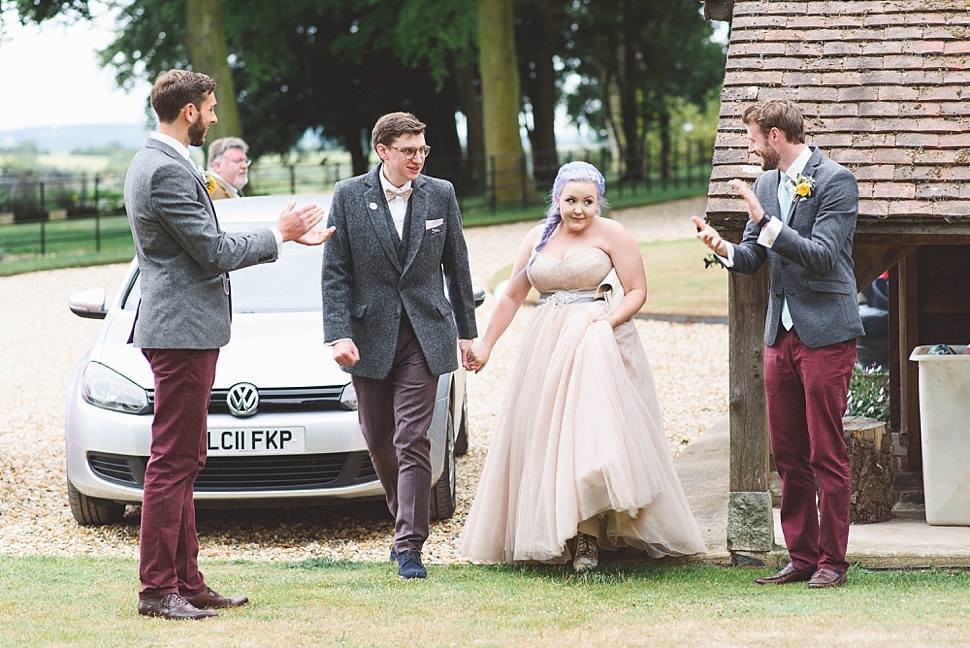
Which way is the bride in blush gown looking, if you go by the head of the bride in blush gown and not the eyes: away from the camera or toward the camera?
toward the camera

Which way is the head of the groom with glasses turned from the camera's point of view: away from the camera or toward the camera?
toward the camera

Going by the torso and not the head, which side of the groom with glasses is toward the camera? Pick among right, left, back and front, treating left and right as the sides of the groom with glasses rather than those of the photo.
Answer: front

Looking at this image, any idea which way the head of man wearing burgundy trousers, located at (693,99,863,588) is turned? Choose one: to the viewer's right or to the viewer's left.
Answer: to the viewer's left

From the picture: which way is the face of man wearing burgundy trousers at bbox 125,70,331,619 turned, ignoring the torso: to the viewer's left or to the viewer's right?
to the viewer's right

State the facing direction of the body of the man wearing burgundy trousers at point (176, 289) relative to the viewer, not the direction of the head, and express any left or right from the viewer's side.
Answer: facing to the right of the viewer

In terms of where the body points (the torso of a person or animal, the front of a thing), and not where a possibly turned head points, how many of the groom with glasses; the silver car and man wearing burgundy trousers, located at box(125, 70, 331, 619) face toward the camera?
2

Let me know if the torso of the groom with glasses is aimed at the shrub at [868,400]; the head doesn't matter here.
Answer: no

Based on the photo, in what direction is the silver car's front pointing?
toward the camera

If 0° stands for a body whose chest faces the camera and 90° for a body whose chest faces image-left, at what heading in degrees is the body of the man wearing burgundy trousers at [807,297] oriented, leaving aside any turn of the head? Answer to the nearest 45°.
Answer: approximately 45°

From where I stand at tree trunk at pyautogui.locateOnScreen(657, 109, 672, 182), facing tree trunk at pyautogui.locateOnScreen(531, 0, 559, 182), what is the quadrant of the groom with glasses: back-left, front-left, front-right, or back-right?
front-left

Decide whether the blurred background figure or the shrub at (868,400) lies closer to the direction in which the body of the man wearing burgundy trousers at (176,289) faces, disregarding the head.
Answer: the shrub

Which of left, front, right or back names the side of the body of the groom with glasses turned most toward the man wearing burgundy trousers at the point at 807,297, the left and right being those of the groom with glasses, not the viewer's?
left

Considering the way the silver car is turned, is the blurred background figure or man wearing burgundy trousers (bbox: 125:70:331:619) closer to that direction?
the man wearing burgundy trousers

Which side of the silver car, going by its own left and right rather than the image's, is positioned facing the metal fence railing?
back

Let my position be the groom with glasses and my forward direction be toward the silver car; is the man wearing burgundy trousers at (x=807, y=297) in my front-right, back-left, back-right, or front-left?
back-right

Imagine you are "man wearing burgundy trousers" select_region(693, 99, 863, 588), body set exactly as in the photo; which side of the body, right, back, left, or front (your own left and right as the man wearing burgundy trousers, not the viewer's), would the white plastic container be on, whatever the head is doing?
back

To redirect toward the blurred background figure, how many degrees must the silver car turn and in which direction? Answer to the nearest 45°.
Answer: approximately 180°

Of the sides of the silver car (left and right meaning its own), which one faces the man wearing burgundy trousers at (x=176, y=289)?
front

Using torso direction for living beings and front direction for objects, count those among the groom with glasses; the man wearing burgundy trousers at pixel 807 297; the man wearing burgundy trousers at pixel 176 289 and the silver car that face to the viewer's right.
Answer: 1
